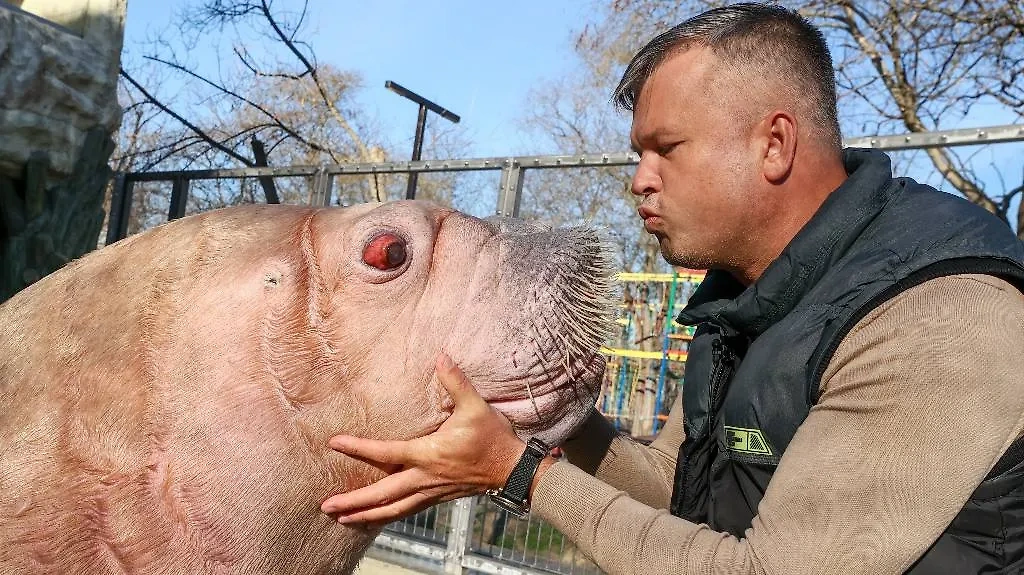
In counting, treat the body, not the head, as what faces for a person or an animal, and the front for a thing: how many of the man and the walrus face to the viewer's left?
1

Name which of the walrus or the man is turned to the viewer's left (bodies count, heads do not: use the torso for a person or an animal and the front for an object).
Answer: the man

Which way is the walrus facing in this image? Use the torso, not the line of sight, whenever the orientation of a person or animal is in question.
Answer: to the viewer's right

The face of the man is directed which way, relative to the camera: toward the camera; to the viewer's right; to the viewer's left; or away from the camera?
to the viewer's left

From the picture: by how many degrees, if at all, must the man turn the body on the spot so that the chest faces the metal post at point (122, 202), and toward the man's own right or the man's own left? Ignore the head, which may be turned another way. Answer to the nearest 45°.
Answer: approximately 45° to the man's own right

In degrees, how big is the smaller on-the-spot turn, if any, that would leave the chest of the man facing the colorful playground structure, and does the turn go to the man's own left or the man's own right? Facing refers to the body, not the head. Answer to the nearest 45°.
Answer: approximately 90° to the man's own right

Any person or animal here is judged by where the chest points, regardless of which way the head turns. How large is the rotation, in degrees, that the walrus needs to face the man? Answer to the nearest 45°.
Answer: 0° — it already faces them

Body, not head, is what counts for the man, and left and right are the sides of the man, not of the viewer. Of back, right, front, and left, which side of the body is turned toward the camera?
left
